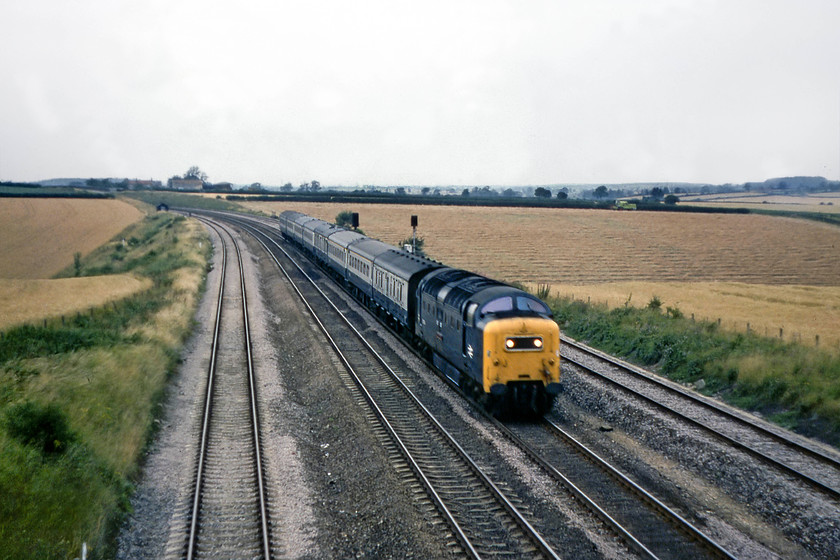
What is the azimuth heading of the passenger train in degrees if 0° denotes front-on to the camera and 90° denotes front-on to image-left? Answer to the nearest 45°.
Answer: approximately 315°

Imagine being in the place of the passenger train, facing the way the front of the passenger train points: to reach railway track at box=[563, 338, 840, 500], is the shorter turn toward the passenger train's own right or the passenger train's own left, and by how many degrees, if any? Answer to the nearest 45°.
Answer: approximately 45° to the passenger train's own left
